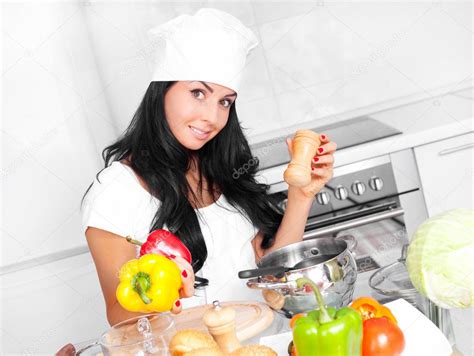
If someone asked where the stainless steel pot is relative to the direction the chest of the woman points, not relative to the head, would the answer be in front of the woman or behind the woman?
in front

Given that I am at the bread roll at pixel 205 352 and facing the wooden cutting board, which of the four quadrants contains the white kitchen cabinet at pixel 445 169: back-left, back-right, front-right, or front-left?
front-right

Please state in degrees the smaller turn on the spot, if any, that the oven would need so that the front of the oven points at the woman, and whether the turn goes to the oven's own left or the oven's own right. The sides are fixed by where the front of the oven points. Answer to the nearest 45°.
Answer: approximately 45° to the oven's own right

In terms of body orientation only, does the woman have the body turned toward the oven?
no

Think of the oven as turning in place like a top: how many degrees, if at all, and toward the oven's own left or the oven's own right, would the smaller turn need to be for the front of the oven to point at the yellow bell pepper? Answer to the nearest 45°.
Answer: approximately 45° to the oven's own right

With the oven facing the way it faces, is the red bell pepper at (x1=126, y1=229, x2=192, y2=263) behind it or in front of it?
in front

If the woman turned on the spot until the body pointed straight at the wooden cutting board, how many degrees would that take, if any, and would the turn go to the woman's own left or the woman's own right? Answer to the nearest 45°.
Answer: approximately 45° to the woman's own right

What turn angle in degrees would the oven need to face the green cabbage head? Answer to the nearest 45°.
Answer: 0° — it already faces it

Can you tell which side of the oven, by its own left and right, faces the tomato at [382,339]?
front

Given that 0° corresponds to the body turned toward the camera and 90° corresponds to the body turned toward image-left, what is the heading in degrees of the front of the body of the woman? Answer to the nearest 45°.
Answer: approximately 315°

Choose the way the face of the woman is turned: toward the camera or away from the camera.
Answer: toward the camera

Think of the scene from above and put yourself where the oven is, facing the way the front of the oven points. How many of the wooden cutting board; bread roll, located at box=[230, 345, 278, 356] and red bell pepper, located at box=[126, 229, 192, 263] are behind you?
0

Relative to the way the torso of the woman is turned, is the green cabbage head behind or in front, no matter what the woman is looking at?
in front

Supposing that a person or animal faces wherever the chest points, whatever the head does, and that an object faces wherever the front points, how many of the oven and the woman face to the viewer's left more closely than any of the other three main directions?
0

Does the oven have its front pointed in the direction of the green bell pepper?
yes

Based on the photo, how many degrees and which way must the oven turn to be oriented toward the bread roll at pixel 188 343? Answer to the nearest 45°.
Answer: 0° — it already faces it

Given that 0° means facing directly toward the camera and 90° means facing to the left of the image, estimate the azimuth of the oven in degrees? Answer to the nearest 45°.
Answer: approximately 0°
